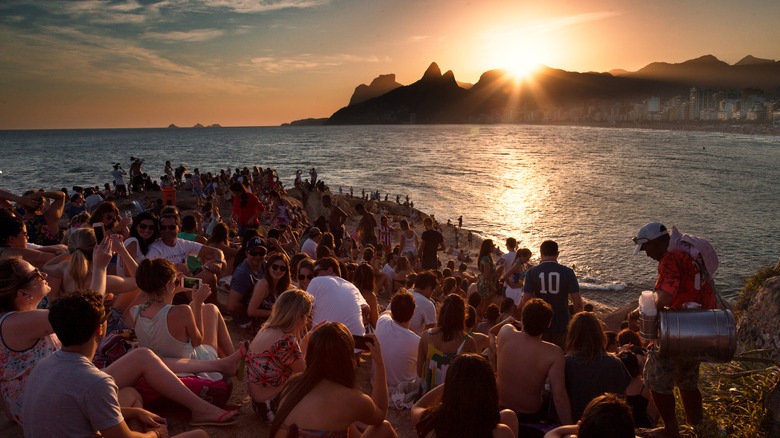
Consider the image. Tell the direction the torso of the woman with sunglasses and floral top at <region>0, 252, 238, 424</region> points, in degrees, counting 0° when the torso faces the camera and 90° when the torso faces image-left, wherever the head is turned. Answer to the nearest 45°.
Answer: approximately 270°

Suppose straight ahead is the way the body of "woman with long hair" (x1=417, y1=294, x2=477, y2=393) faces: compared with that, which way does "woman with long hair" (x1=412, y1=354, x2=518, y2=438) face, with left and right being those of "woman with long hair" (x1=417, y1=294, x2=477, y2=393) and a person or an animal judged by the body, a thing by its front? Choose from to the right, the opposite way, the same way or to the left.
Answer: the same way

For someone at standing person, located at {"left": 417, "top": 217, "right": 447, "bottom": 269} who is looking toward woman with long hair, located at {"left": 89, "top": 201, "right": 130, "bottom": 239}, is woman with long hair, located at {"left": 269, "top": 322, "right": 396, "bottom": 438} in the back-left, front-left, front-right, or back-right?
front-left

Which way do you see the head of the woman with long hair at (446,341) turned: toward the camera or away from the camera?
away from the camera

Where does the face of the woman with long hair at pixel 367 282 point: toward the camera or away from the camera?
away from the camera

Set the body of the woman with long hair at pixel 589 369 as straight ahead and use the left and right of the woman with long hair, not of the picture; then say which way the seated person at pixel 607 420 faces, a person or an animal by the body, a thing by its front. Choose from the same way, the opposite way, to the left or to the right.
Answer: the same way

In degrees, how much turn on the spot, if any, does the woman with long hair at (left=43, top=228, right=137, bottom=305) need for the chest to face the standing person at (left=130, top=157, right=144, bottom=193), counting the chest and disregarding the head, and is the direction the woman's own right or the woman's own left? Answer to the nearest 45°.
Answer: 0° — they already face them

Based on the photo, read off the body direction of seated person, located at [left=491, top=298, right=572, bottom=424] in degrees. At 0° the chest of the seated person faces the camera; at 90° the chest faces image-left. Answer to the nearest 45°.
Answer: approximately 180°

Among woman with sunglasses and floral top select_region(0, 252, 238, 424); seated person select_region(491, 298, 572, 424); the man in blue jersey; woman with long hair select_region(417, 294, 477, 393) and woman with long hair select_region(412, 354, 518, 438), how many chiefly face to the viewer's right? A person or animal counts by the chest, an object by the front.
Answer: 1

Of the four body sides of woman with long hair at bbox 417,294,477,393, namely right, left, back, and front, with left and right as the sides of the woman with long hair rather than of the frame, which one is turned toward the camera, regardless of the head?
back

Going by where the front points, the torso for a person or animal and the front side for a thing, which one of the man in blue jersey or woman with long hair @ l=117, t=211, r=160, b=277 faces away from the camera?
the man in blue jersey

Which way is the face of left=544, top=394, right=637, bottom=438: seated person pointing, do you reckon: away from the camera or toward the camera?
away from the camera

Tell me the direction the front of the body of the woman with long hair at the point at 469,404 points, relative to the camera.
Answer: away from the camera

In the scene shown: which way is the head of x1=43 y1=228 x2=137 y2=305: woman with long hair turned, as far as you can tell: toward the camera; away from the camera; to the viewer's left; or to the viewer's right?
away from the camera

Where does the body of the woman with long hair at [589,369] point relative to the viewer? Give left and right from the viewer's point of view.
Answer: facing away from the viewer
